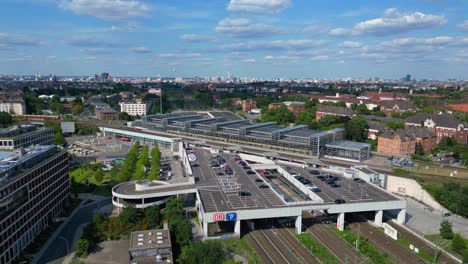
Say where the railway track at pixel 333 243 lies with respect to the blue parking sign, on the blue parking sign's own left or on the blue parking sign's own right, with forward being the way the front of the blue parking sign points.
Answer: on the blue parking sign's own left

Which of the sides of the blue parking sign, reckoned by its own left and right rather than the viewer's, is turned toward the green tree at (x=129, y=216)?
right

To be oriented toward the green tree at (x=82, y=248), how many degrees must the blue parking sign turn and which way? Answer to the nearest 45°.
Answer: approximately 90° to its right

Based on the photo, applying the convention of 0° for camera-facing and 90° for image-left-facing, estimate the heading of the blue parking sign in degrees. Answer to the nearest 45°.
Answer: approximately 0°

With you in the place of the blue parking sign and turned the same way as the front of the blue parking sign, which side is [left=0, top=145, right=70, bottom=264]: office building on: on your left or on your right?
on your right

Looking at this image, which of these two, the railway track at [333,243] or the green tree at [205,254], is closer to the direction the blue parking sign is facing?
the green tree

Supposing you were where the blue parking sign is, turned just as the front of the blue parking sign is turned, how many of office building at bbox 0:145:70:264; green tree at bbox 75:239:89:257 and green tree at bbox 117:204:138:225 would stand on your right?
3

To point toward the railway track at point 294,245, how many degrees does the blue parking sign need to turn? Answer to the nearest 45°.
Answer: approximately 90° to its left

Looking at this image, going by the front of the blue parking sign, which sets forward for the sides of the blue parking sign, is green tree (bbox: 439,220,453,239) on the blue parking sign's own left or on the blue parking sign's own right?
on the blue parking sign's own left

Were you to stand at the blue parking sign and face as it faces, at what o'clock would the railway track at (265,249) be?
The railway track is roughly at 10 o'clock from the blue parking sign.
